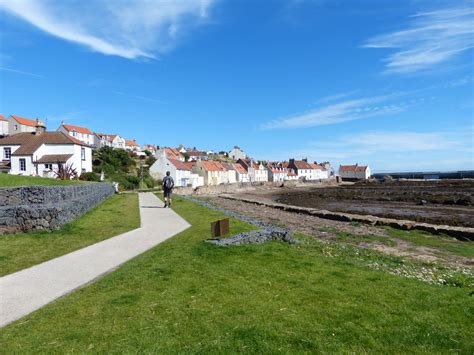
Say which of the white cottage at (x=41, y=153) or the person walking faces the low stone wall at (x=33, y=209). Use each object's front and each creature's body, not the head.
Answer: the white cottage

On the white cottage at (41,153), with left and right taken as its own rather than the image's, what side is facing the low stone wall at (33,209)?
front

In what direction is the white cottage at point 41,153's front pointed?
toward the camera

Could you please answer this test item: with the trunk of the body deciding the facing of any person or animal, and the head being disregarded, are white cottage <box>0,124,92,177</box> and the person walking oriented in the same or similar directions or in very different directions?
very different directions

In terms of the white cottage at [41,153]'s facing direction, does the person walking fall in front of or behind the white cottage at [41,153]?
in front

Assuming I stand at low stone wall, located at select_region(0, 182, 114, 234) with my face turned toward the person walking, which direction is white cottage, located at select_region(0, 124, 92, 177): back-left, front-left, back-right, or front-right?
front-left

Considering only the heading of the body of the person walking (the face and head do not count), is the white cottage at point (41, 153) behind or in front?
in front

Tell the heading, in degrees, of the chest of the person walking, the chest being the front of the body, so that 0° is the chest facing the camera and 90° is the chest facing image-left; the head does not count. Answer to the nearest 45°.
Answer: approximately 180°
